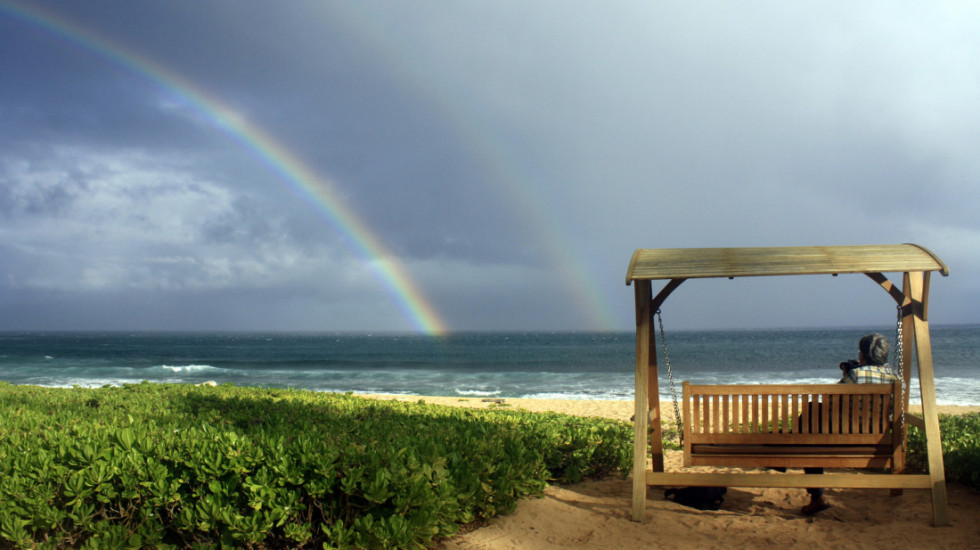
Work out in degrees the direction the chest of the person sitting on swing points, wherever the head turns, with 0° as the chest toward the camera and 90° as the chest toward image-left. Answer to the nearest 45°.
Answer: approximately 135°
